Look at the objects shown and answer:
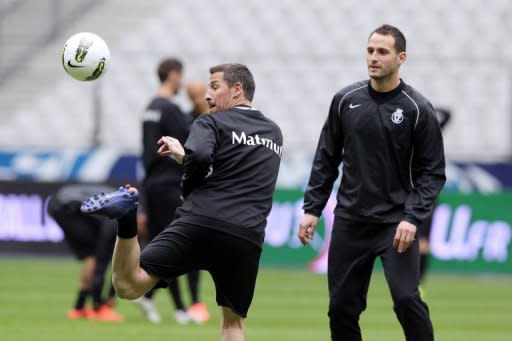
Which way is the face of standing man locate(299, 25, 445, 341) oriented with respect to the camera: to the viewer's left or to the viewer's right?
to the viewer's left

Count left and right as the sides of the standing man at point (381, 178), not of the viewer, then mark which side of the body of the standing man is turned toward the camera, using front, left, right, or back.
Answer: front

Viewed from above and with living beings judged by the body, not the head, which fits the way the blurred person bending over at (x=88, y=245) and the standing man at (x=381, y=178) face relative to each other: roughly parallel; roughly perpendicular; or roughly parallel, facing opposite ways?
roughly perpendicular

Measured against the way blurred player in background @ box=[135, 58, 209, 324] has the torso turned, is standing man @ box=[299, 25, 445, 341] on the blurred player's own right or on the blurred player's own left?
on the blurred player's own right

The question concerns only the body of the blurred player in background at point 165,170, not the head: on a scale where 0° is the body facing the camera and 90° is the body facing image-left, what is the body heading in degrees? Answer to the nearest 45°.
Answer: approximately 225°
